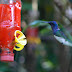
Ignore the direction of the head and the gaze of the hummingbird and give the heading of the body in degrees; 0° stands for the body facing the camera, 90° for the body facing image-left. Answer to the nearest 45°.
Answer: approximately 90°
